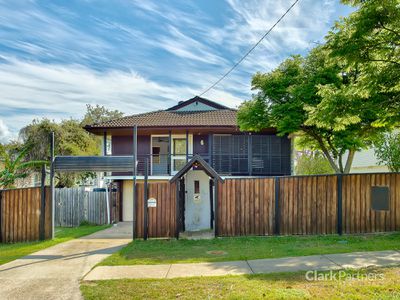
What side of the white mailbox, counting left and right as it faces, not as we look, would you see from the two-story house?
back

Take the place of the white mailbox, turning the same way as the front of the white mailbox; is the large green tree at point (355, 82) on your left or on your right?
on your left

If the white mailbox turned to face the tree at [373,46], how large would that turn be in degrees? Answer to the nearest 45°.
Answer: approximately 45° to its left

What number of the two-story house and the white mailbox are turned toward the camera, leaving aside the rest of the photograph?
2

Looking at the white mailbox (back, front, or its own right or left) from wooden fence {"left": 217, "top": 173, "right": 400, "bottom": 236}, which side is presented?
left

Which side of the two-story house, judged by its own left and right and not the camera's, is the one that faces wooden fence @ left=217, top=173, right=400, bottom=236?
front

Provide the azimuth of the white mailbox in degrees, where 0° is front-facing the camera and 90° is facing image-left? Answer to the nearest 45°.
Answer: approximately 0°
